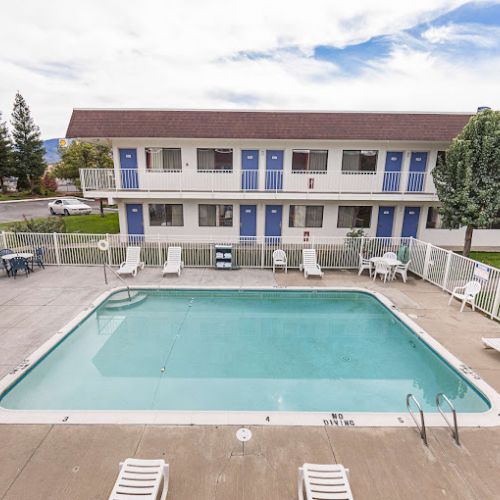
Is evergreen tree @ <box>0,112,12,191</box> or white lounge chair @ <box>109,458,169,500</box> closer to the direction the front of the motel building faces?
the white lounge chair

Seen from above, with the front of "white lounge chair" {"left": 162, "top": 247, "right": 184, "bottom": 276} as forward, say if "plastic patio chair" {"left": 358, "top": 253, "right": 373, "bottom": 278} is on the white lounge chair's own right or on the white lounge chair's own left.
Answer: on the white lounge chair's own left

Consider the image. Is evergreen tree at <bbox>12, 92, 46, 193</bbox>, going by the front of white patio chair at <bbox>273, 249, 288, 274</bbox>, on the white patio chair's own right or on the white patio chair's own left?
on the white patio chair's own right

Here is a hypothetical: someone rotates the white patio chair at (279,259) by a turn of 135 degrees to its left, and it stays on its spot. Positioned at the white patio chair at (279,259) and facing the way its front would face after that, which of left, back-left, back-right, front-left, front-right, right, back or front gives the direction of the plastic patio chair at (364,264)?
front-right

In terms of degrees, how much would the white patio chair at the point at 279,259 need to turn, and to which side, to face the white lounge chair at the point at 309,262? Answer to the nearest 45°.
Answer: approximately 90° to its left

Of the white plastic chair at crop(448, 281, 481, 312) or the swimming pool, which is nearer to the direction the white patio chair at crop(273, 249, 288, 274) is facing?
the swimming pool

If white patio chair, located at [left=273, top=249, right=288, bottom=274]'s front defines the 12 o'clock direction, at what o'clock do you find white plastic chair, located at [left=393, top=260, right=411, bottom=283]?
The white plastic chair is roughly at 9 o'clock from the white patio chair.

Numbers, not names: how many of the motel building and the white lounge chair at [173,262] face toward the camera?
2

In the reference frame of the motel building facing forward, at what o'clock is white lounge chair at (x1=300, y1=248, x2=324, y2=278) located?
The white lounge chair is roughly at 11 o'clock from the motel building.

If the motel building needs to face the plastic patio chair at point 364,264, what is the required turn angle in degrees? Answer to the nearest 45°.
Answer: approximately 45° to its left

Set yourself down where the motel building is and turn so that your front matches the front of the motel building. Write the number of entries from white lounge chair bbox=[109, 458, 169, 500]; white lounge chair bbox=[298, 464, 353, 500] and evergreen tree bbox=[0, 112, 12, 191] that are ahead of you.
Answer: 2

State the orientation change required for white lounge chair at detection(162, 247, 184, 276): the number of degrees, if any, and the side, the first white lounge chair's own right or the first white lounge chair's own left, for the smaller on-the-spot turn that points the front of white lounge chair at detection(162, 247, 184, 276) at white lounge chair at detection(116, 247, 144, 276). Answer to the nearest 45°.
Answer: approximately 90° to the first white lounge chair's own right

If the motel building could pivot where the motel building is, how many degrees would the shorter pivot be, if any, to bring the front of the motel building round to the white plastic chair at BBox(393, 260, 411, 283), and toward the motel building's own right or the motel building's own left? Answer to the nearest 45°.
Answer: approximately 45° to the motel building's own left
